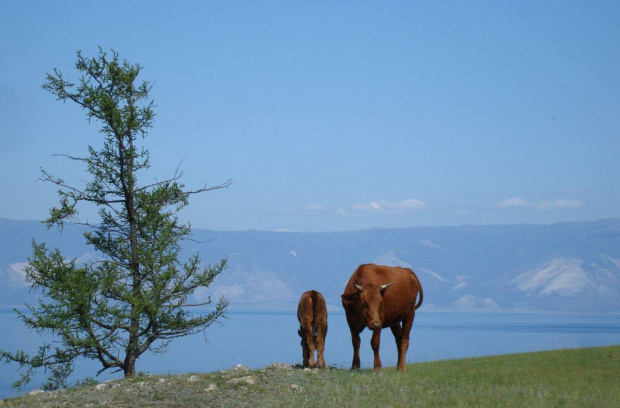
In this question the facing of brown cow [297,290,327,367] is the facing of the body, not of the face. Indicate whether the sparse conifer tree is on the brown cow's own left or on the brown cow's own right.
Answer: on the brown cow's own left

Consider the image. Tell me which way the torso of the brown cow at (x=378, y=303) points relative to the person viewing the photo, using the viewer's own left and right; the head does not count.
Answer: facing the viewer and to the left of the viewer

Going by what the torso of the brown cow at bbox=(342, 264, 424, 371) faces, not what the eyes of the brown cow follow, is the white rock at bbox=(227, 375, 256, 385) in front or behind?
in front

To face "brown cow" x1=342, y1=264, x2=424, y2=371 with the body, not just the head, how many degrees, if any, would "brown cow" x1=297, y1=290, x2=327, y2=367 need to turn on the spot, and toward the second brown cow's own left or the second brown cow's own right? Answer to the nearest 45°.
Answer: approximately 90° to the second brown cow's own right

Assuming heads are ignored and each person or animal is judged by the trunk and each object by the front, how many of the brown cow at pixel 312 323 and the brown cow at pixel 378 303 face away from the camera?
1

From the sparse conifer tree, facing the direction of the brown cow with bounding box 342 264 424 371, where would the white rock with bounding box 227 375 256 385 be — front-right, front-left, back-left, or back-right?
front-right

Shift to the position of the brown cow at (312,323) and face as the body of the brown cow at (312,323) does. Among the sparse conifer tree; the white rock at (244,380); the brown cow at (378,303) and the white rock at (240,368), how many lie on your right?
1

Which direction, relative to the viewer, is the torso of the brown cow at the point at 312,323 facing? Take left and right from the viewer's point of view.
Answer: facing away from the viewer

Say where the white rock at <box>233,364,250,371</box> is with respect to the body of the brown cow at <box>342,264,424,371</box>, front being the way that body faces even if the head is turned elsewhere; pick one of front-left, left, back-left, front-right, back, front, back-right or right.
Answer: front-right

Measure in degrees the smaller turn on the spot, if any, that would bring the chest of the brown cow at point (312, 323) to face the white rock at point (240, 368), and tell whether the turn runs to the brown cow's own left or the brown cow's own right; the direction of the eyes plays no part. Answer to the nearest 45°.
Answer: approximately 90° to the brown cow's own left

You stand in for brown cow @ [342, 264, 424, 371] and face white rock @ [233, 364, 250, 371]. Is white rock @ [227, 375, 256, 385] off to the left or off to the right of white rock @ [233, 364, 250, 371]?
left

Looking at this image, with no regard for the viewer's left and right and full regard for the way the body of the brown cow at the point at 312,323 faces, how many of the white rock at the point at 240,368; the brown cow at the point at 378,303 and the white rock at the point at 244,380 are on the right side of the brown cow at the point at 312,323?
1

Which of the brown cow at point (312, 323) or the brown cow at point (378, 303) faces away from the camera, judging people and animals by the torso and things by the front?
the brown cow at point (312, 323)

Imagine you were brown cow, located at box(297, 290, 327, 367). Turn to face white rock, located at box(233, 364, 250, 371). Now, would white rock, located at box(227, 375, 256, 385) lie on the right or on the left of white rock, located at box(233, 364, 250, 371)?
left

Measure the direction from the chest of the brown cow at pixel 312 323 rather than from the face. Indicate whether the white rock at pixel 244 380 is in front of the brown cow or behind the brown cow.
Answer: behind
